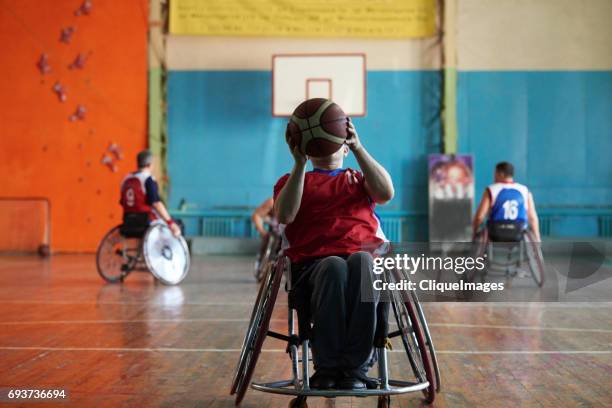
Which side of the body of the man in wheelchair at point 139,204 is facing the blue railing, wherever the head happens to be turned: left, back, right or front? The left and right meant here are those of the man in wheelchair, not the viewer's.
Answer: front

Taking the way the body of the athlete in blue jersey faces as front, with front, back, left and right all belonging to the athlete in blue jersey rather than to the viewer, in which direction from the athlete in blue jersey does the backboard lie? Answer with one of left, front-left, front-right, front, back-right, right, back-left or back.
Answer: front-left

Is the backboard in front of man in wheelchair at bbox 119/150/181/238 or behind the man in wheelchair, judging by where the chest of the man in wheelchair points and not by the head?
in front

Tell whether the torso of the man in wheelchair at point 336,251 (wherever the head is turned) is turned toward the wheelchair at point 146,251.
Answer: no

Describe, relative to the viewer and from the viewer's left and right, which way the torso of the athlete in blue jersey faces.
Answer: facing away from the viewer

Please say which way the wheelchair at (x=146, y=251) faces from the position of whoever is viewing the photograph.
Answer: facing away from the viewer and to the right of the viewer

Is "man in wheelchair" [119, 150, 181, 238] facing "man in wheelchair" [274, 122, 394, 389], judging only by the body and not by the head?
no

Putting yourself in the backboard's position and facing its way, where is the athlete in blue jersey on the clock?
The athlete in blue jersey is roughly at 11 o'clock from the backboard.

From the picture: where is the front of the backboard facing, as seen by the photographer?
facing the viewer

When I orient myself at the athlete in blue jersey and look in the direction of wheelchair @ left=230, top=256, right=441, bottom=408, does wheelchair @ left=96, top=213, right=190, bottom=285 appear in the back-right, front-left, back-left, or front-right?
front-right

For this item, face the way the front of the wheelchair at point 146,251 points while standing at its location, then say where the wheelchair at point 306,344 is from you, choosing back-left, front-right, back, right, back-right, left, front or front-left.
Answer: back-right

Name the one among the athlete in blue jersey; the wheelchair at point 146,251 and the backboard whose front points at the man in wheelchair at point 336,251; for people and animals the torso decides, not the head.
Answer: the backboard
